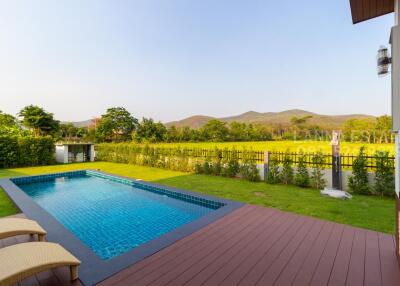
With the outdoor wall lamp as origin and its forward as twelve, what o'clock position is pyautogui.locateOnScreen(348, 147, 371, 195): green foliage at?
The green foliage is roughly at 3 o'clock from the outdoor wall lamp.

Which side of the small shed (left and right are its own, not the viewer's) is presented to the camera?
front

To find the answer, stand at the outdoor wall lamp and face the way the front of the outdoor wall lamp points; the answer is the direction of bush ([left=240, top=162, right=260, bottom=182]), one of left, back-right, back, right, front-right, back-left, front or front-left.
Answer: front-right

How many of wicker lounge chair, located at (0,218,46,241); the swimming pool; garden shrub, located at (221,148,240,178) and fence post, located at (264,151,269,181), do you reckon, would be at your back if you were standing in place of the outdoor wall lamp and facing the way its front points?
0

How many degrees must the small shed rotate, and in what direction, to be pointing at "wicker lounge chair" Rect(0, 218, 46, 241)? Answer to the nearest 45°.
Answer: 0° — it already faces it

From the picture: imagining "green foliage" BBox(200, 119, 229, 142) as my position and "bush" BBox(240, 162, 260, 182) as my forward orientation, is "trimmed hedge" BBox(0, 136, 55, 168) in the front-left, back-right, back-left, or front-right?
front-right

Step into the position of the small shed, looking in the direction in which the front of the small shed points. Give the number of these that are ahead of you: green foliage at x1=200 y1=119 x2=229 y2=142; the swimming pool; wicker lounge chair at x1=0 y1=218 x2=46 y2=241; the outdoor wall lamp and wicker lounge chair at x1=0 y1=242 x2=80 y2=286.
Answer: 4

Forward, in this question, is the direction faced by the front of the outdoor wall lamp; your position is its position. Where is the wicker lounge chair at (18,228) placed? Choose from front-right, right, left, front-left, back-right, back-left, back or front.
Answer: front-left

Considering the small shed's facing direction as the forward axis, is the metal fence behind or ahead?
ahead

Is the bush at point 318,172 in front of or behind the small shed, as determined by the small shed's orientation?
in front

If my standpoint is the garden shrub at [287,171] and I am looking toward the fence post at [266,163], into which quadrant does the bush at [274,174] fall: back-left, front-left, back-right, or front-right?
front-left

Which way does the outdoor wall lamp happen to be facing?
to the viewer's left

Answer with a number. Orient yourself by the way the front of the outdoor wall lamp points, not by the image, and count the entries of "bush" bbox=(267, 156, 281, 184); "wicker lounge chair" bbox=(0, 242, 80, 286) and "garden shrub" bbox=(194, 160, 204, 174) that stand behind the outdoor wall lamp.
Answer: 0

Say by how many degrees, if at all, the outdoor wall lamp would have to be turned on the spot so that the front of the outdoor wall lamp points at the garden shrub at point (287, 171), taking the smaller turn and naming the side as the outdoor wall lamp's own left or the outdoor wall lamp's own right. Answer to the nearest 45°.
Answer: approximately 45° to the outdoor wall lamp's own right

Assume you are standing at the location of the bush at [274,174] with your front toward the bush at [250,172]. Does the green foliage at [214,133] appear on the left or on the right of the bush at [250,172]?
right

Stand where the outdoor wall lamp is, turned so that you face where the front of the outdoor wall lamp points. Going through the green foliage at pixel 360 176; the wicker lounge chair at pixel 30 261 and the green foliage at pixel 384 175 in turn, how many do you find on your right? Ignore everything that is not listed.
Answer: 2

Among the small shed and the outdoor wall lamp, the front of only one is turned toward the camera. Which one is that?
the small shed

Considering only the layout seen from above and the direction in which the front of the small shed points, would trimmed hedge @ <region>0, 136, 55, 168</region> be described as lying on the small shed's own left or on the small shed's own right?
on the small shed's own right

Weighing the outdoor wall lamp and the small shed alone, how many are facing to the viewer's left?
1
